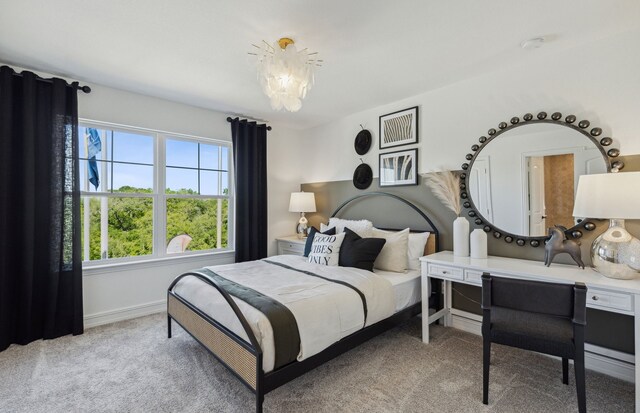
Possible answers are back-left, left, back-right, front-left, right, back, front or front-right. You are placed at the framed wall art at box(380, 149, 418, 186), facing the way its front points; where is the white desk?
left

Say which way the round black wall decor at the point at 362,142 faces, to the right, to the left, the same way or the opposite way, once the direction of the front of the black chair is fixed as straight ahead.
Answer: the opposite way

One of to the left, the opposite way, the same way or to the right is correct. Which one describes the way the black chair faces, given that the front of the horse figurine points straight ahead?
to the right

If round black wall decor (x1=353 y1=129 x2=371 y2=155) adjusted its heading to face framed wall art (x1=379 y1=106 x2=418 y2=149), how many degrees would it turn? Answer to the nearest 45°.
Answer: approximately 90° to its left

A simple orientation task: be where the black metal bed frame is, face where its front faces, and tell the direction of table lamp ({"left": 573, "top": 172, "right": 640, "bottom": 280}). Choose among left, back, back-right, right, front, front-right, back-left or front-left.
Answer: back-left

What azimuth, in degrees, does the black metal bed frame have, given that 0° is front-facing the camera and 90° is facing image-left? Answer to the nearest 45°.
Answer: approximately 45°

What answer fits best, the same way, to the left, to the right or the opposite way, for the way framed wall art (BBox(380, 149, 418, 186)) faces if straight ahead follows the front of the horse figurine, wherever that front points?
to the left

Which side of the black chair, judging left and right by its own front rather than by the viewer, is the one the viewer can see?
back

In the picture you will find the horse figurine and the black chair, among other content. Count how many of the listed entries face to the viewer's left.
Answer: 1

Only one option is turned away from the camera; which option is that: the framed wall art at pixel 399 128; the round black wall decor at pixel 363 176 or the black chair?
the black chair

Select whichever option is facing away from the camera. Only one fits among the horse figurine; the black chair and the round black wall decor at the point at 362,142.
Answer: the black chair

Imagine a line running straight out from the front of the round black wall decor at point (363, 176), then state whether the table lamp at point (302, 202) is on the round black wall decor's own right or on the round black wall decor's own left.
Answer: on the round black wall decor's own right

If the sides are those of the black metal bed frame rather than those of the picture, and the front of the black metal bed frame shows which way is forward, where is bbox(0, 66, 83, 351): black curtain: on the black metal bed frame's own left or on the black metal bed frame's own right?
on the black metal bed frame's own right
